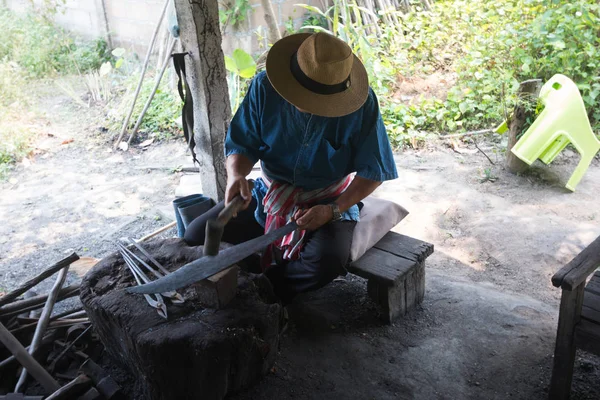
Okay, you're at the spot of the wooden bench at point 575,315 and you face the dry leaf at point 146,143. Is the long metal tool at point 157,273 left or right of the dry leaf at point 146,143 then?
left

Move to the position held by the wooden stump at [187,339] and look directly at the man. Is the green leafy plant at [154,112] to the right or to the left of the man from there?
left
